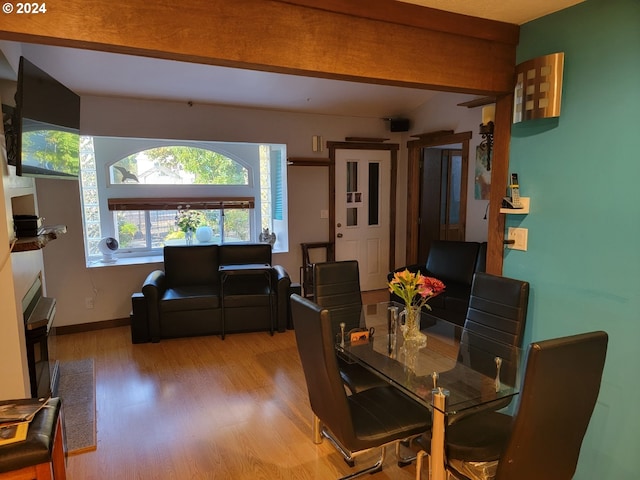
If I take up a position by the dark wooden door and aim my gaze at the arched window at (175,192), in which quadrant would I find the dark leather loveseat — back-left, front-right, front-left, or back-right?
front-left

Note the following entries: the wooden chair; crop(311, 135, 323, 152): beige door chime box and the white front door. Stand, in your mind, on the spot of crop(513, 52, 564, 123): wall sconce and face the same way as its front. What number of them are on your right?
3

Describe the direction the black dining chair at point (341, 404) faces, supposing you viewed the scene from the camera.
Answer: facing away from the viewer and to the right of the viewer

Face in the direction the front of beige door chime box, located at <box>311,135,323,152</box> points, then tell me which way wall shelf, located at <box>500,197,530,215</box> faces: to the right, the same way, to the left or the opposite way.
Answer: to the right

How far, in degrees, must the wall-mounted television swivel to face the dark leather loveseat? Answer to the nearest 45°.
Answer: approximately 90° to its left

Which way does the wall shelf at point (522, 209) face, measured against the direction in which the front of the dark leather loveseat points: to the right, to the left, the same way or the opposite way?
to the right

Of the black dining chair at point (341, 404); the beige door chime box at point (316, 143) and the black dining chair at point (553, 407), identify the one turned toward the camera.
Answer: the beige door chime box

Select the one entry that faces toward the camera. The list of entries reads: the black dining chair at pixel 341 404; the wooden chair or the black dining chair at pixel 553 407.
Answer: the wooden chair

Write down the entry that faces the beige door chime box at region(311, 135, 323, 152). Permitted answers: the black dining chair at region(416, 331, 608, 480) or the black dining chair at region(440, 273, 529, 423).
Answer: the black dining chair at region(416, 331, 608, 480)

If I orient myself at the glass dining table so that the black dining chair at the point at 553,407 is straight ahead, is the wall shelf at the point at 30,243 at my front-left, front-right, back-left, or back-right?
back-right

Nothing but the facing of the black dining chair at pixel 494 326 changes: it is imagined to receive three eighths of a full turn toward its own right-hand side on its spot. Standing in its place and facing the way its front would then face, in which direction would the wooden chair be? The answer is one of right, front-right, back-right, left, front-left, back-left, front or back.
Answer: front-left

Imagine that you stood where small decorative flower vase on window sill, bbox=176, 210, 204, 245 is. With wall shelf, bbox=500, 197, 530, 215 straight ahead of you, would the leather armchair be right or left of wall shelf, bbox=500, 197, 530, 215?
left

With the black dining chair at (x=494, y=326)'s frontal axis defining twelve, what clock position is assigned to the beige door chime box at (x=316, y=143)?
The beige door chime box is roughly at 3 o'clock from the black dining chair.

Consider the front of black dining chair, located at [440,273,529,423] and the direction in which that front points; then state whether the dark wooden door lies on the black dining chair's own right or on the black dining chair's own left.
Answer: on the black dining chair's own right

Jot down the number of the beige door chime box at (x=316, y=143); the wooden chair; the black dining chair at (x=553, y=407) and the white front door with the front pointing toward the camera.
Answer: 3

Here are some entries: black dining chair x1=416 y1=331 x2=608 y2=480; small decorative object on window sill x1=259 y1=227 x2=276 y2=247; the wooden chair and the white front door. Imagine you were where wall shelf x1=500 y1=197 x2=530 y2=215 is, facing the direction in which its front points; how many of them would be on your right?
3

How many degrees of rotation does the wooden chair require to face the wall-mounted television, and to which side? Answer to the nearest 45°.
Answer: approximately 45° to its right

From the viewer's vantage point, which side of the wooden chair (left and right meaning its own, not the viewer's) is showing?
front

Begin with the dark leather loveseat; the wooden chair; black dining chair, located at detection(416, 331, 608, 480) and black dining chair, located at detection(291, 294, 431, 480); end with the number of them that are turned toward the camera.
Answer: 2

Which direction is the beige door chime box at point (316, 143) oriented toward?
toward the camera

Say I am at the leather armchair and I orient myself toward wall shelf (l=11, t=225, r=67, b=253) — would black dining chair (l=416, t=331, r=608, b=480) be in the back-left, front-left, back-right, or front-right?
front-left
